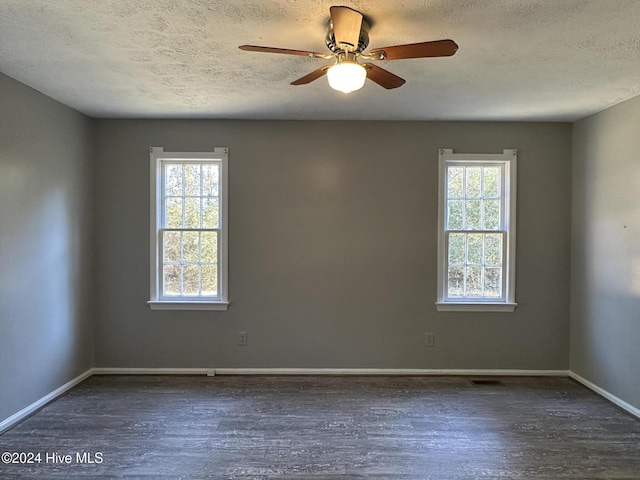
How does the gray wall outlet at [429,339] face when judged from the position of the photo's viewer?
facing the viewer

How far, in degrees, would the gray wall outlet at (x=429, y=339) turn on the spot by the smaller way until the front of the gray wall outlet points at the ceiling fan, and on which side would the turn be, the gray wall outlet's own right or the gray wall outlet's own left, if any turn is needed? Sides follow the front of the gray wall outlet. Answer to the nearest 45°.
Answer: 0° — it already faces it

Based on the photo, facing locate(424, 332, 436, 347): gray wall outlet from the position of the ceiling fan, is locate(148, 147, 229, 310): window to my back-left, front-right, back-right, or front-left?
front-left

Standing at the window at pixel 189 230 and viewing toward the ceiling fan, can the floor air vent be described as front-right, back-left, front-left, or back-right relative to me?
front-left

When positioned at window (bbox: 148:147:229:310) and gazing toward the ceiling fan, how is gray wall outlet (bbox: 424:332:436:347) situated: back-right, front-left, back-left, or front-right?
front-left

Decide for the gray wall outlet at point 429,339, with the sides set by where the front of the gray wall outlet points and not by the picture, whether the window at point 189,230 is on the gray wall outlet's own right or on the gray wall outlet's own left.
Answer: on the gray wall outlet's own right

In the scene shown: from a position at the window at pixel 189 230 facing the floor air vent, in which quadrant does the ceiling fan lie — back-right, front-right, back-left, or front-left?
front-right

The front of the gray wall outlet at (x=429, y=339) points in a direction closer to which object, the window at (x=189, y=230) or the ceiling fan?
the ceiling fan
